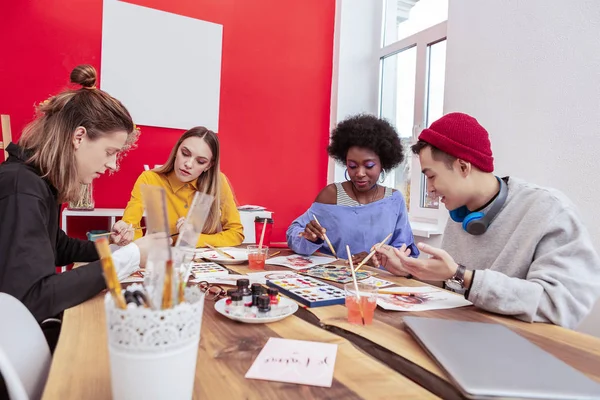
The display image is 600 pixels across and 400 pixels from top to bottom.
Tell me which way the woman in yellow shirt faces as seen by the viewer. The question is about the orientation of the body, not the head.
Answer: toward the camera

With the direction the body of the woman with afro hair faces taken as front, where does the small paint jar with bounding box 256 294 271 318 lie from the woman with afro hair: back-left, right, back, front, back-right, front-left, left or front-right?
front

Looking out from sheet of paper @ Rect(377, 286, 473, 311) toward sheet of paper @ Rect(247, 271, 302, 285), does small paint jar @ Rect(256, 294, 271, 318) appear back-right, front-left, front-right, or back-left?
front-left

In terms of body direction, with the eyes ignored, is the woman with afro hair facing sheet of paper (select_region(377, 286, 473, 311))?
yes

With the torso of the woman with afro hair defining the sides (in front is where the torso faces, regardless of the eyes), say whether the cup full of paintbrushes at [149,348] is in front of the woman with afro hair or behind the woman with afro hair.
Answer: in front

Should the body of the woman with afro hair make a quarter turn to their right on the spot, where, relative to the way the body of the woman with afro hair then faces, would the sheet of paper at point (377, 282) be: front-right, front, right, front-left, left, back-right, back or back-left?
left

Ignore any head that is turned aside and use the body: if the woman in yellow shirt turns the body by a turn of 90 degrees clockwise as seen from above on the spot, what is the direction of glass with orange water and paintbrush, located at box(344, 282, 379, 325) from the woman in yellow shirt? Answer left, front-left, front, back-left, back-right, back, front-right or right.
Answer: left

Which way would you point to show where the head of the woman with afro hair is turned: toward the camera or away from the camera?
toward the camera

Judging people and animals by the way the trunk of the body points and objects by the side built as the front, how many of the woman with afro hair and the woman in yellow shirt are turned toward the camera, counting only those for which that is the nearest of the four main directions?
2

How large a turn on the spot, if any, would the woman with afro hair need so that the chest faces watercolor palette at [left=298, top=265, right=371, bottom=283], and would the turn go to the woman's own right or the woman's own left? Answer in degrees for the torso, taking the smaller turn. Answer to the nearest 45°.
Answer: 0° — they already face it

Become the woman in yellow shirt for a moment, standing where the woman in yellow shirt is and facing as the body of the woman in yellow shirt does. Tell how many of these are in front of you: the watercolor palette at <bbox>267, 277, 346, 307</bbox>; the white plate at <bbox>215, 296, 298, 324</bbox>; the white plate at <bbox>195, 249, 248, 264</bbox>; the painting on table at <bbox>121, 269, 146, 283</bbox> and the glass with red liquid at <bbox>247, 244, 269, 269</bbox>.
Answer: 5

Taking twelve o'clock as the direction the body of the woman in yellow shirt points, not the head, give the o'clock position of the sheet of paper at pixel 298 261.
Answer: The sheet of paper is roughly at 11 o'clock from the woman in yellow shirt.

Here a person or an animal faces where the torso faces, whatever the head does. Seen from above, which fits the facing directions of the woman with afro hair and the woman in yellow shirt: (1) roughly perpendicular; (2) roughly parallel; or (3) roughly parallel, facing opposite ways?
roughly parallel

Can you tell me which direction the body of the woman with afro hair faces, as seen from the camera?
toward the camera
